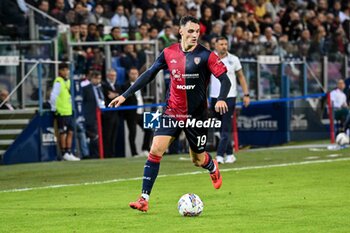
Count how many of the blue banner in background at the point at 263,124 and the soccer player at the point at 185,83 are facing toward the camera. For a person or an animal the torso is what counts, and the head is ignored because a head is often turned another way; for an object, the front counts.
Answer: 2

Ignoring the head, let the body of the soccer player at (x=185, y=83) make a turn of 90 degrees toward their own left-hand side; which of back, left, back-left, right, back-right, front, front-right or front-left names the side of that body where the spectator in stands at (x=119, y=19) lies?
left

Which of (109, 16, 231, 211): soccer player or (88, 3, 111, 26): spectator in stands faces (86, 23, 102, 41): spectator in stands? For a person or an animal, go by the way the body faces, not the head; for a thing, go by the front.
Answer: (88, 3, 111, 26): spectator in stands

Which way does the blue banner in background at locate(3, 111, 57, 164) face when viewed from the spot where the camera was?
facing the viewer

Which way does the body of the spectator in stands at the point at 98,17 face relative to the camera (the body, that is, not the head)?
toward the camera

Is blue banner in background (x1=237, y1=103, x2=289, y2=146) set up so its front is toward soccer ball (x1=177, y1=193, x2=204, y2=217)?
yes

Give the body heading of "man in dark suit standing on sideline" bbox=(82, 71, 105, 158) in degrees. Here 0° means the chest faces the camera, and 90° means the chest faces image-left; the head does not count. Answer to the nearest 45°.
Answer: approximately 315°

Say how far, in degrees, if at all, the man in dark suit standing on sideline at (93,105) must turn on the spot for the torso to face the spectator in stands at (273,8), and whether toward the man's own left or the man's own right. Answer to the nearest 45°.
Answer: approximately 90° to the man's own left

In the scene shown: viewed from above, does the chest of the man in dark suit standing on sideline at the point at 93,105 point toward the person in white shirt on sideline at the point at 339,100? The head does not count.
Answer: no

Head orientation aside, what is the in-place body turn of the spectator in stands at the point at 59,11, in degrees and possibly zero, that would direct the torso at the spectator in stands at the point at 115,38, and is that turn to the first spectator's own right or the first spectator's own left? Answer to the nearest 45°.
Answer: approximately 45° to the first spectator's own left

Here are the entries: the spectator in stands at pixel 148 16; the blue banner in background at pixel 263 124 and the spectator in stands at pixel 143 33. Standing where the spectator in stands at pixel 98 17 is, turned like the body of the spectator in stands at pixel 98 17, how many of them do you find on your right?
0

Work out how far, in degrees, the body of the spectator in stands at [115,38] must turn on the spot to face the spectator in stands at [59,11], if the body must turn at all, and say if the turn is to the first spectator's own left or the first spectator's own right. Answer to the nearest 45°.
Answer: approximately 90° to the first spectator's own right

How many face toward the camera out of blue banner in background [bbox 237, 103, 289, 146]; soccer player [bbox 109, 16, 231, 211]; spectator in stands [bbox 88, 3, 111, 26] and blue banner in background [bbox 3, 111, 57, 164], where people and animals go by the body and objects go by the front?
4

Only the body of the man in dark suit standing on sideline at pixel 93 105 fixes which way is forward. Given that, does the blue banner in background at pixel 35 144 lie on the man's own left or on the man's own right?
on the man's own right

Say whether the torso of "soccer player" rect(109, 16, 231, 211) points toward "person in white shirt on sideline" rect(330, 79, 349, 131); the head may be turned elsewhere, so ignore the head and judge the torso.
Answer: no
